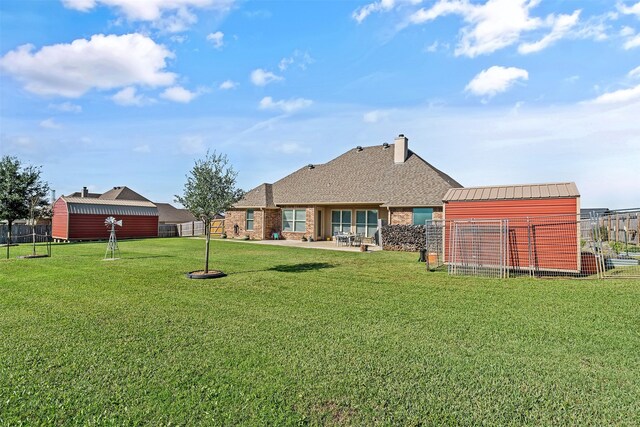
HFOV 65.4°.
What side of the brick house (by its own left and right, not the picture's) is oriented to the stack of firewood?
back

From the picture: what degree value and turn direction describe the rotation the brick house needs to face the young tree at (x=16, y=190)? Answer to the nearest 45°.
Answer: approximately 135° to its left

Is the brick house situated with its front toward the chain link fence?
no

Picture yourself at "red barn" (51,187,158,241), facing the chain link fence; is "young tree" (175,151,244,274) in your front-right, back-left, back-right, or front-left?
front-right

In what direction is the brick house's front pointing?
away from the camera

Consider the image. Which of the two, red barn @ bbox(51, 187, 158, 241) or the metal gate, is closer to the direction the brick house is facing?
the red barn

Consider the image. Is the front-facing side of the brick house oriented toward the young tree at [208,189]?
no

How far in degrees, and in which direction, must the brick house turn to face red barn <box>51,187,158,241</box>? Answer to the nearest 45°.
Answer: approximately 90° to its left

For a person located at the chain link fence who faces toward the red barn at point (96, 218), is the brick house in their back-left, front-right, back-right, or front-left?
front-right
